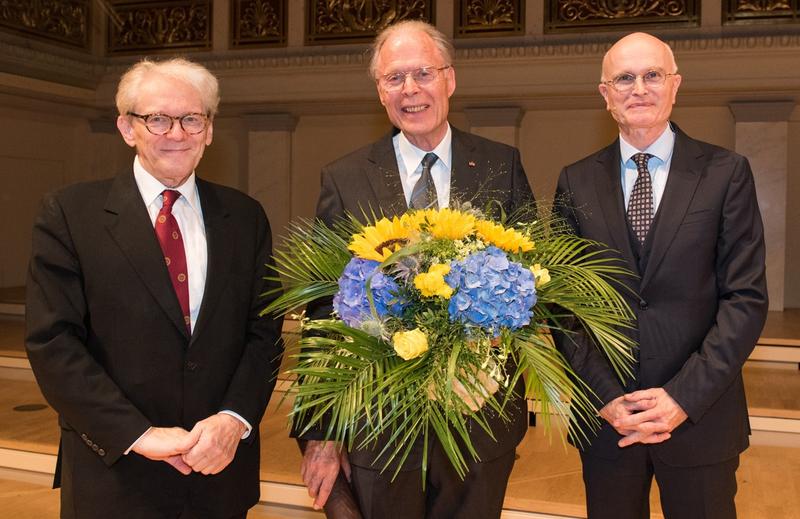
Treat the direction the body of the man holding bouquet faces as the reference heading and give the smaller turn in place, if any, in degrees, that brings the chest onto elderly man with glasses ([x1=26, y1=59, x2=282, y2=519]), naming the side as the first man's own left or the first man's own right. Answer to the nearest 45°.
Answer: approximately 90° to the first man's own right

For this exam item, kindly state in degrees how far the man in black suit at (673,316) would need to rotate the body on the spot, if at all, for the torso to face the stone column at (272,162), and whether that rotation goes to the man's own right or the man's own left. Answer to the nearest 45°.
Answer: approximately 135° to the man's own right

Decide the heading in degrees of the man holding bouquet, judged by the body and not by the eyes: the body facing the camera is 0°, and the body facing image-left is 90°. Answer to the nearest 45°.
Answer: approximately 0°

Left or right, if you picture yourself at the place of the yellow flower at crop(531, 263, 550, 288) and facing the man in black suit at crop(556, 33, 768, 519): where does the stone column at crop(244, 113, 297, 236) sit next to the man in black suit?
left

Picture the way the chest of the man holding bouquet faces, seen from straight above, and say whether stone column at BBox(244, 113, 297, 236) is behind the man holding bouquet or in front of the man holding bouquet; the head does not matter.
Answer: behind

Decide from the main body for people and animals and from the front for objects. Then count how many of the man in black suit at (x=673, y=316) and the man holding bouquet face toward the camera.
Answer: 2

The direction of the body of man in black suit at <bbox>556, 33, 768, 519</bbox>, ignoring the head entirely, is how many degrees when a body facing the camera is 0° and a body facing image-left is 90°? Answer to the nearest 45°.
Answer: approximately 0°

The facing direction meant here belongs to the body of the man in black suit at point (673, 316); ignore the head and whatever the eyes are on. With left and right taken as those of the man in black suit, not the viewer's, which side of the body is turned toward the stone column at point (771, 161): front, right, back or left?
back

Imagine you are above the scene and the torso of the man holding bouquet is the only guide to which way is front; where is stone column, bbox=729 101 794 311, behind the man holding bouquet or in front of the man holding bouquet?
behind

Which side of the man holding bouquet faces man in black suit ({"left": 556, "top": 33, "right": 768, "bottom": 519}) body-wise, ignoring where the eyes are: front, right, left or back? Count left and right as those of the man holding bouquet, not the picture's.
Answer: left
